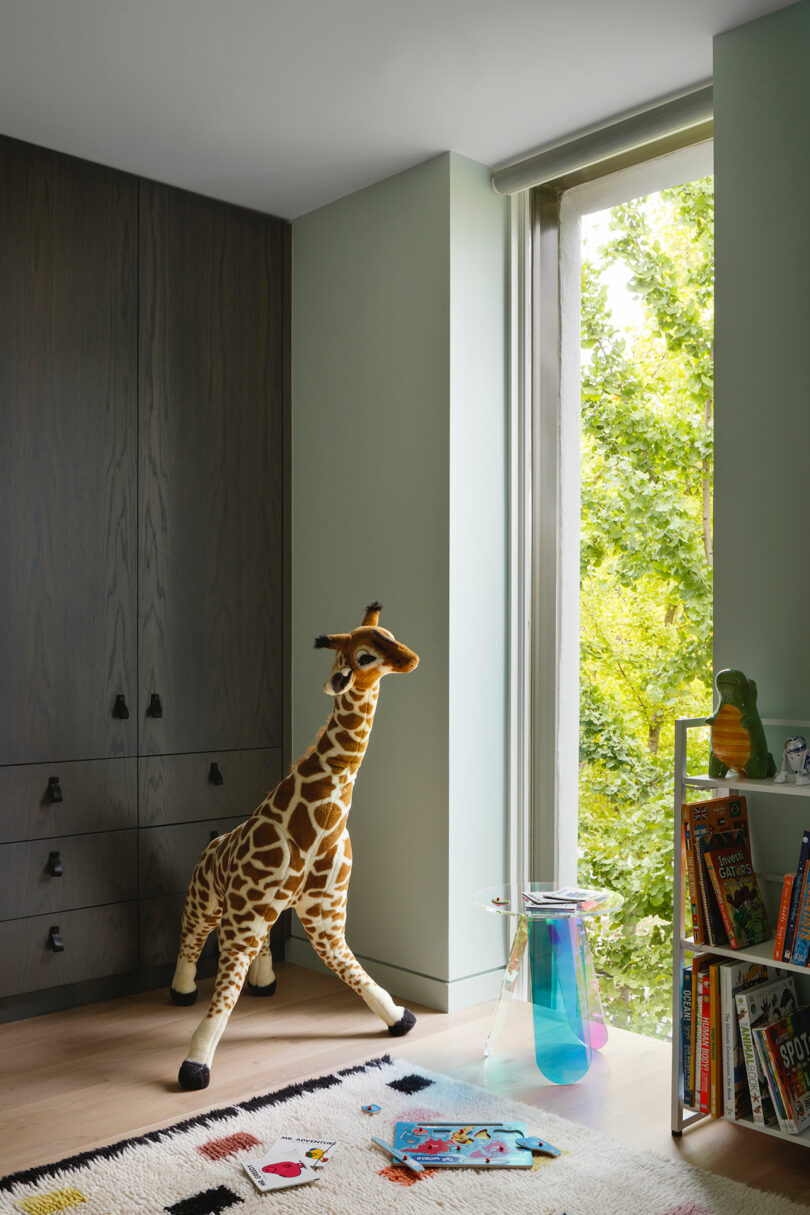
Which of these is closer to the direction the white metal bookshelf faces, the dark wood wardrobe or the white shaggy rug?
the white shaggy rug

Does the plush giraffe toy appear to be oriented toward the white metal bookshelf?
yes

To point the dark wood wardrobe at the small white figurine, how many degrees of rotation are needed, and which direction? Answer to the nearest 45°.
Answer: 0° — it already faces it

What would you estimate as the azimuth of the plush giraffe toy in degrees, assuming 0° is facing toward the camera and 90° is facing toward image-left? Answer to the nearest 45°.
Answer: approximately 315°

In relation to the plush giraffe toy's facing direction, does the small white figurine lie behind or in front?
in front

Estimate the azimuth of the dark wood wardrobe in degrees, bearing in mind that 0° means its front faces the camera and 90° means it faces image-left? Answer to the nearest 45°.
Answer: approximately 315°

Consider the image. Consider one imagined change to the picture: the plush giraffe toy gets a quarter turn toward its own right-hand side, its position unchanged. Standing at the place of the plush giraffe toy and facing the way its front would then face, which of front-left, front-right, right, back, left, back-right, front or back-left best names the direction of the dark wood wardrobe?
right

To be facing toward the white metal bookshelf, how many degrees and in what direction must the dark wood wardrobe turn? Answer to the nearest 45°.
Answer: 0° — it already faces it

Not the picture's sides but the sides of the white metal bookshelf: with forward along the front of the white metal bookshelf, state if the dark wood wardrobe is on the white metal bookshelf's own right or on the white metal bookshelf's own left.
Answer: on the white metal bookshelf's own right
